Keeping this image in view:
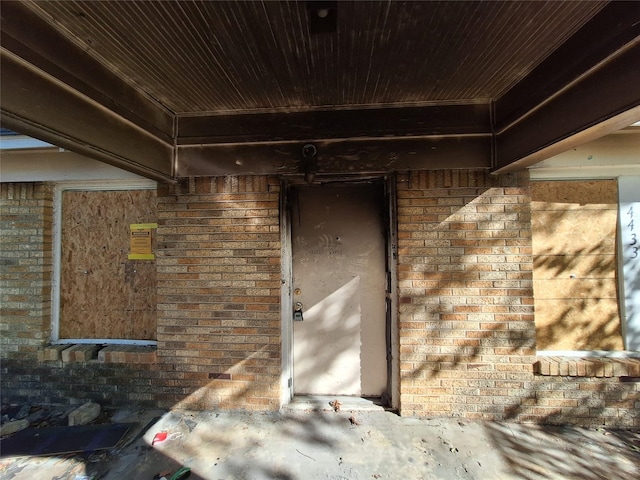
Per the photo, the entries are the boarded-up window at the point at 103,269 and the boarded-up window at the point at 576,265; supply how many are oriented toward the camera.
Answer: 2

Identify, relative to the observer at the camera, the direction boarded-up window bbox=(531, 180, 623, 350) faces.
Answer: facing the viewer

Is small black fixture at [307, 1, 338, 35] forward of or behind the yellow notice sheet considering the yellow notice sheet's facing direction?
forward

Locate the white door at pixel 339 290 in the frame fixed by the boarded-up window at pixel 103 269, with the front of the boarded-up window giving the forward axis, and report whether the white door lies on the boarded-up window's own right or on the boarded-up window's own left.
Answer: on the boarded-up window's own left

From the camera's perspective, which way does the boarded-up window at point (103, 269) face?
toward the camera

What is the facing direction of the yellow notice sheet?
toward the camera

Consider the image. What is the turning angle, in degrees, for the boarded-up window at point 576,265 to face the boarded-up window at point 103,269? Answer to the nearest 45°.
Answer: approximately 45° to its right

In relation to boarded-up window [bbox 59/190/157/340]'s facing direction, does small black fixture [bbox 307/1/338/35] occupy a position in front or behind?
in front

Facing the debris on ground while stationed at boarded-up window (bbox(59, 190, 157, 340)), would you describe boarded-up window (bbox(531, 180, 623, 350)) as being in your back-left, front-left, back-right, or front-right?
back-left

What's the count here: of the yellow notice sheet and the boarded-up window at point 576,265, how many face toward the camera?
2

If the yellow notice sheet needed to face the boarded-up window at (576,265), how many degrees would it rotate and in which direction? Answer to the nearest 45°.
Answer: approximately 45° to its left
